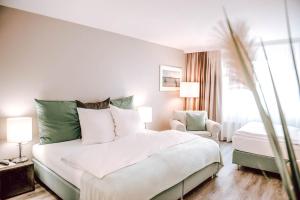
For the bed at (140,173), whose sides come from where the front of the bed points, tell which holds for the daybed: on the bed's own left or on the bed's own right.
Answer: on the bed's own left

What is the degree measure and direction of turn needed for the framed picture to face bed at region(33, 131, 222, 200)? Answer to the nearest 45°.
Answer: approximately 45° to its right

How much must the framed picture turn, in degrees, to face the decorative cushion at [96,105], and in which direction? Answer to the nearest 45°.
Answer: approximately 90° to its right

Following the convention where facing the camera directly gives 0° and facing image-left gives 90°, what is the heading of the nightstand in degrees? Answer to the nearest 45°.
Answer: approximately 315°

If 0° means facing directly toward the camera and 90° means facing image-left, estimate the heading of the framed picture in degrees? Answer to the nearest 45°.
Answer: approximately 315°
